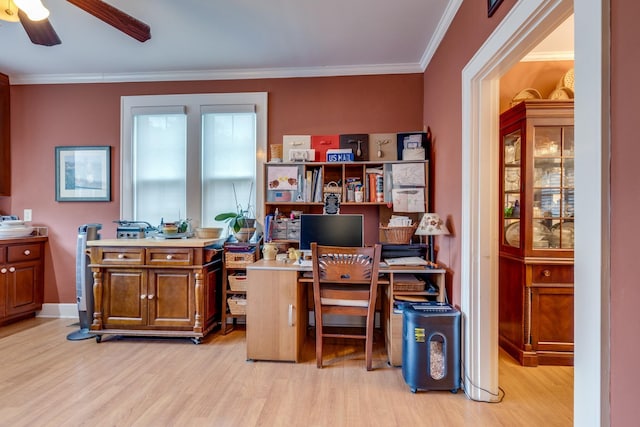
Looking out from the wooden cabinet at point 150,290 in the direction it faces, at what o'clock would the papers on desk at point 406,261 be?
The papers on desk is roughly at 10 o'clock from the wooden cabinet.

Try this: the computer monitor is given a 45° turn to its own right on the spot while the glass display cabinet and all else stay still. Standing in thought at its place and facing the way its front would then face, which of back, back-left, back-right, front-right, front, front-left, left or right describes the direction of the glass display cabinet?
back-left

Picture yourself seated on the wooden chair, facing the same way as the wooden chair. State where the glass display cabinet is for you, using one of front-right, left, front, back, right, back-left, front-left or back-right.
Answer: right

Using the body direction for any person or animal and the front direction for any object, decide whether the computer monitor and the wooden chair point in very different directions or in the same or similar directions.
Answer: very different directions

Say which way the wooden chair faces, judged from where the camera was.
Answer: facing away from the viewer

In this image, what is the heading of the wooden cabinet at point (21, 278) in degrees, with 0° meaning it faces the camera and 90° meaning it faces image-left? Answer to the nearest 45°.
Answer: approximately 315°

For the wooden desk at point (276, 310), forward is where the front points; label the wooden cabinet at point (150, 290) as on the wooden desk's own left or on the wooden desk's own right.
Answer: on the wooden desk's own right

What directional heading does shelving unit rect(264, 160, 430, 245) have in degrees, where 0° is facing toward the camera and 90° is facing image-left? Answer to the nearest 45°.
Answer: approximately 0°
